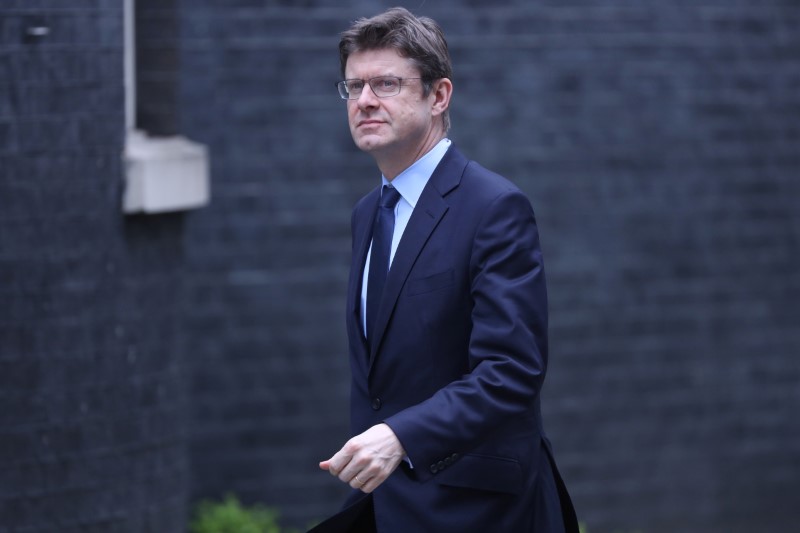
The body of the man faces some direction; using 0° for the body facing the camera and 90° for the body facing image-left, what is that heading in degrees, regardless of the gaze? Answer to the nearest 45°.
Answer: approximately 45°

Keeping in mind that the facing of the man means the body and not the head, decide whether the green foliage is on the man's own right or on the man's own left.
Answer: on the man's own right
